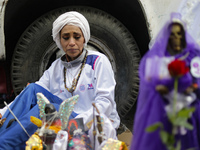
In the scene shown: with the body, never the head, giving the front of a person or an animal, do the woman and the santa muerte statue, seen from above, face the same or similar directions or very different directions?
same or similar directions

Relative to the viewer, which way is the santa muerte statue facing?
toward the camera

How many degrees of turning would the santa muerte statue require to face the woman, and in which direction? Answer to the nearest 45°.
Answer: approximately 135° to its right

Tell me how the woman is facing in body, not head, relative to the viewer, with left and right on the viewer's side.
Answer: facing the viewer and to the left of the viewer

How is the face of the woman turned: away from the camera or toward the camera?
toward the camera

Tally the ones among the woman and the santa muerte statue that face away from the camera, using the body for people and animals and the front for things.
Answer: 0

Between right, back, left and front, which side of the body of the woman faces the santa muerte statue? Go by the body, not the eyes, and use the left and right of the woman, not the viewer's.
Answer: left
